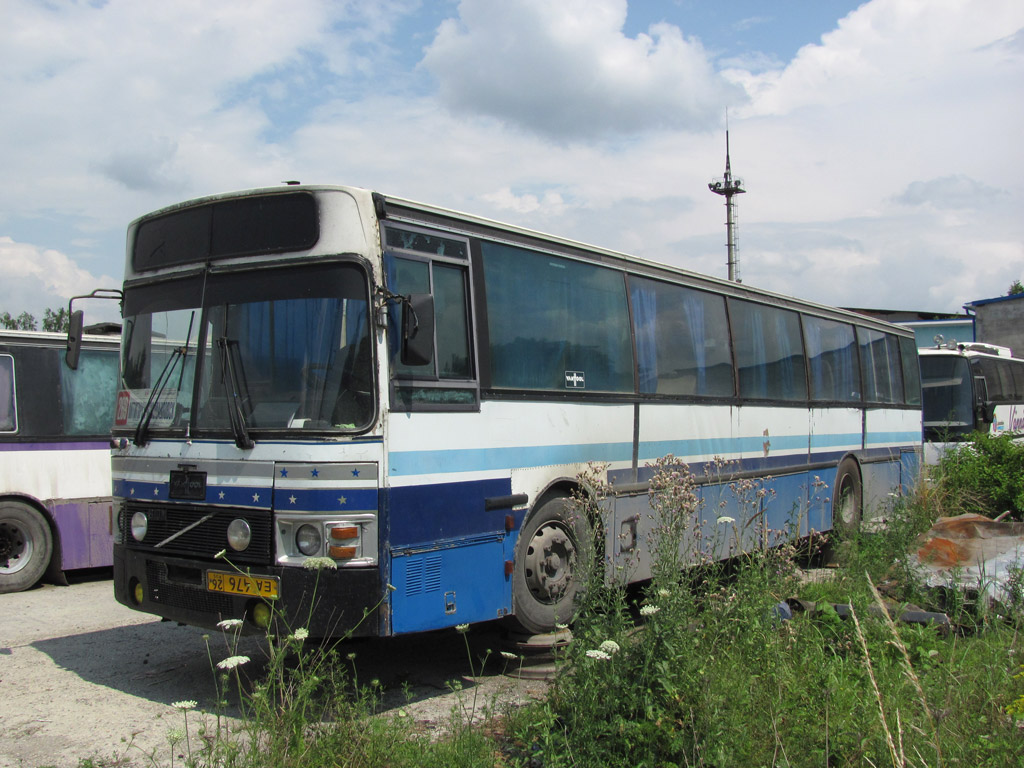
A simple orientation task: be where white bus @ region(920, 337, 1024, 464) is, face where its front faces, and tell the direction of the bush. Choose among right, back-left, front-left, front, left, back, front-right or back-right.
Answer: front-left

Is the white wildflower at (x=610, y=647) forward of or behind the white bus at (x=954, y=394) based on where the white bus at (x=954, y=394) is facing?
forward

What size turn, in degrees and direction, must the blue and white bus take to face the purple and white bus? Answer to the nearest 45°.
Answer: approximately 90° to its right

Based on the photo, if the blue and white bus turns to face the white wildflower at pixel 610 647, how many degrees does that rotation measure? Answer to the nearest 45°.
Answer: approximately 90° to its left

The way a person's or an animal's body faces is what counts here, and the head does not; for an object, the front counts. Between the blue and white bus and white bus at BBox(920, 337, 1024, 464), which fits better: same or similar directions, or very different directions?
same or similar directions

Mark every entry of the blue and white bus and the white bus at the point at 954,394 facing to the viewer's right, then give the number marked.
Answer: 0

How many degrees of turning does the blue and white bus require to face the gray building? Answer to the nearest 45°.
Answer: approximately 180°

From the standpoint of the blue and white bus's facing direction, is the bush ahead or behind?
behind

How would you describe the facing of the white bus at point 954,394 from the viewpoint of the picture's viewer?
facing the viewer and to the left of the viewer
